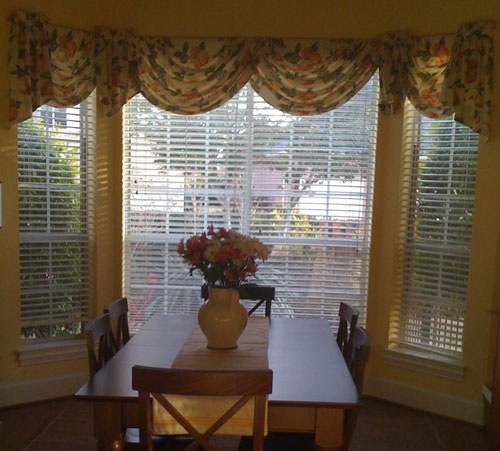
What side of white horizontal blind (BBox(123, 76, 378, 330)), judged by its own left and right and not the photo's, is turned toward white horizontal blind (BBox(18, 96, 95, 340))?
right

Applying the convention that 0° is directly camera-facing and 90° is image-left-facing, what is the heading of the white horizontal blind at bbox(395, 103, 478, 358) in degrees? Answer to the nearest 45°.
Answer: approximately 45°

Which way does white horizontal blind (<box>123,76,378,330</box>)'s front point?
toward the camera

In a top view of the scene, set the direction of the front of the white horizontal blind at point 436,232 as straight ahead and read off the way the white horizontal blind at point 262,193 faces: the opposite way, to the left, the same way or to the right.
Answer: to the left

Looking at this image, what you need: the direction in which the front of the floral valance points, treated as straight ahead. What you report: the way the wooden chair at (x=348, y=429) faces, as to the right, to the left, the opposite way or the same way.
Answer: to the right

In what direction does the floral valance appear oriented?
toward the camera

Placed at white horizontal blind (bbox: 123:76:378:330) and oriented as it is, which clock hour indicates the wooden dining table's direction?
The wooden dining table is roughly at 12 o'clock from the white horizontal blind.

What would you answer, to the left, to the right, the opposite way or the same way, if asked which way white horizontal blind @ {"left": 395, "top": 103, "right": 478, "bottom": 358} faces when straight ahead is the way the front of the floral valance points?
to the right

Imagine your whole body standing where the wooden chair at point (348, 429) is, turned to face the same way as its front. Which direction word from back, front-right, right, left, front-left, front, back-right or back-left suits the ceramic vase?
front
